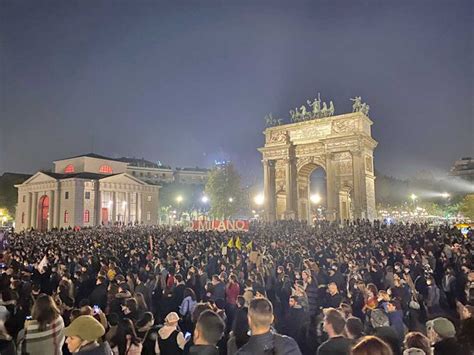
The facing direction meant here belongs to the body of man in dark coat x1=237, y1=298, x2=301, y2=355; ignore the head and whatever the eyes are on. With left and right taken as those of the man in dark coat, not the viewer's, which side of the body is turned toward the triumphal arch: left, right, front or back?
front

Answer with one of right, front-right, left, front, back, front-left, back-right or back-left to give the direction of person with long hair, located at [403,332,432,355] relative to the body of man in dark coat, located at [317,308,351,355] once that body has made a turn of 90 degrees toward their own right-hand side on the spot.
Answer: front-right

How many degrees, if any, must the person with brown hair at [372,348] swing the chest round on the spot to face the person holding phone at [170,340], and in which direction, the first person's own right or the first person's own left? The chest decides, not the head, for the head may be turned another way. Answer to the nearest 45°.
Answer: approximately 45° to the first person's own left

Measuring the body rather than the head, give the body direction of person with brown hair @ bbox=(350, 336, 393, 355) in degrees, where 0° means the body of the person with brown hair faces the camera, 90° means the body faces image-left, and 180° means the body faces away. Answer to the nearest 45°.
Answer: approximately 180°

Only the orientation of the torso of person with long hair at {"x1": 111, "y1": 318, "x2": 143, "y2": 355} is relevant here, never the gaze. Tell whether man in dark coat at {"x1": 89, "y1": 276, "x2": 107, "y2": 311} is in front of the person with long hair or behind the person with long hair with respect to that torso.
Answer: in front

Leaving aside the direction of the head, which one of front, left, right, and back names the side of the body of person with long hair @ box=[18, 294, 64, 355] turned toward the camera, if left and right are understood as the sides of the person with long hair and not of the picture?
back

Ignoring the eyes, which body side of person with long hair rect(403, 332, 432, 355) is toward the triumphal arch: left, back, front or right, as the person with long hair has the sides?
front

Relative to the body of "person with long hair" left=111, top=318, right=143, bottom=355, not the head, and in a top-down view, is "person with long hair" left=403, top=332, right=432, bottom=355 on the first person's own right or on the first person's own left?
on the first person's own right

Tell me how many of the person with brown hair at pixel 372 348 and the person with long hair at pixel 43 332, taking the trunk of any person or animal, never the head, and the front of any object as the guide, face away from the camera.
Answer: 2

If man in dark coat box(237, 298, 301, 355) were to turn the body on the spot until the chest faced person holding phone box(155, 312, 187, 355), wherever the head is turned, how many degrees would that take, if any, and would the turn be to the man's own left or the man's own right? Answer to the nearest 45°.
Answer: approximately 45° to the man's own left

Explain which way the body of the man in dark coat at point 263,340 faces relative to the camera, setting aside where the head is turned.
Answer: away from the camera

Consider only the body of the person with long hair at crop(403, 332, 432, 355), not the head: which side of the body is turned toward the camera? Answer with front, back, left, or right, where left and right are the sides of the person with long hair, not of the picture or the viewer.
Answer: back
